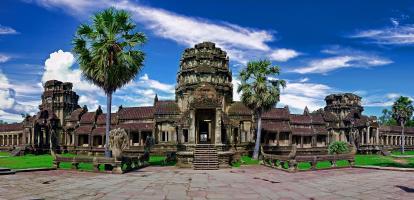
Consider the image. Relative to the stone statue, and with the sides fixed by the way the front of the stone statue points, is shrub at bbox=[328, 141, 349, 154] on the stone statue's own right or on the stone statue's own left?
on the stone statue's own left

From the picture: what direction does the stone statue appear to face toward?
toward the camera

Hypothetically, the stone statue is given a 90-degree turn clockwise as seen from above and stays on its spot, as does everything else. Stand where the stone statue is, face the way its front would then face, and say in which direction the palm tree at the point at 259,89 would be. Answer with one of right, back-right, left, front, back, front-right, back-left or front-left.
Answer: back-right
